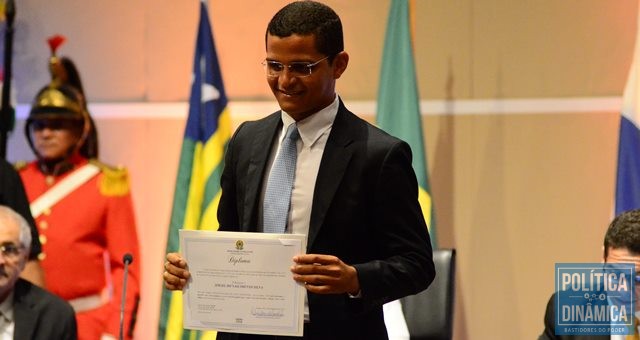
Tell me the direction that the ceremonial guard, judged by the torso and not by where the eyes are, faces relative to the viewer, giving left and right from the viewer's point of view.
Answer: facing the viewer and to the left of the viewer

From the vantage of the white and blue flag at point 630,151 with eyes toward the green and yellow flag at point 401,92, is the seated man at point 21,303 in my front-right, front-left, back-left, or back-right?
front-left

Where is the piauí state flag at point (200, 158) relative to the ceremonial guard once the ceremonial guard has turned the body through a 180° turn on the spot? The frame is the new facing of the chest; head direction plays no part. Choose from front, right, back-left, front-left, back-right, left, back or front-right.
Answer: right

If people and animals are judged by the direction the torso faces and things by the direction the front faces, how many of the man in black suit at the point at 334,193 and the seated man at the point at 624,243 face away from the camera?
0

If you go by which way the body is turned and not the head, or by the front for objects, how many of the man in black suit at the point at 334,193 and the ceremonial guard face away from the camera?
0

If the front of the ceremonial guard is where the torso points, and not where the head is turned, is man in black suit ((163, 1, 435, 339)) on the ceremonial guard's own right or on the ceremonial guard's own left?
on the ceremonial guard's own left

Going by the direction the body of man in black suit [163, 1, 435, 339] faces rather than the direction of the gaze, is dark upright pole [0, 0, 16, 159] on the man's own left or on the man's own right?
on the man's own right

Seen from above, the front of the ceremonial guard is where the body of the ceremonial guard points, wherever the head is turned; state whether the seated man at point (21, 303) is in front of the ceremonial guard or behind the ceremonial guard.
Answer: in front

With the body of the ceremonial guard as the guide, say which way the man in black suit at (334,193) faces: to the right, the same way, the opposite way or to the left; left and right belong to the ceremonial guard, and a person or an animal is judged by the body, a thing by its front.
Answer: the same way
